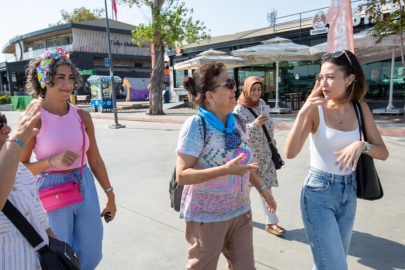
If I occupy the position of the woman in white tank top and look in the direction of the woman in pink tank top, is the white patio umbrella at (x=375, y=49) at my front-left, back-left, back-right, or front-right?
back-right

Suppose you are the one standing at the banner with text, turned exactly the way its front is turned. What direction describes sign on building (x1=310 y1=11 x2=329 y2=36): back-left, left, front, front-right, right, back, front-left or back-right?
back

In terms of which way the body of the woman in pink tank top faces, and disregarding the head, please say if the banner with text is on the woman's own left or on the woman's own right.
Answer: on the woman's own left

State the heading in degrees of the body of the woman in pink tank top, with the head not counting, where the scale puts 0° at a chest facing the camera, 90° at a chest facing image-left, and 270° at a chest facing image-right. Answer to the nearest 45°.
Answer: approximately 315°

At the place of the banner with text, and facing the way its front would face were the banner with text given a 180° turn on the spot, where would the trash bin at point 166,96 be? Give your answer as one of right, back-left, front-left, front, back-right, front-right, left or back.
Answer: front-left

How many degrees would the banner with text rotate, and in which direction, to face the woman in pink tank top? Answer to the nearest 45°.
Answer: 0° — it already faces them

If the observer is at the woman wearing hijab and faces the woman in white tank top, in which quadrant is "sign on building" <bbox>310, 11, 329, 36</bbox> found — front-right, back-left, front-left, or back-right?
back-left

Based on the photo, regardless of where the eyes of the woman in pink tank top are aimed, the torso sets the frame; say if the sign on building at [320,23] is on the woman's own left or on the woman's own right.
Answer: on the woman's own left

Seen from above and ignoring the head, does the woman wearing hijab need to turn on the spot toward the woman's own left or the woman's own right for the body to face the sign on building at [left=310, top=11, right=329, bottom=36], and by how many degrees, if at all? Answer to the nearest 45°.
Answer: approximately 135° to the woman's own left

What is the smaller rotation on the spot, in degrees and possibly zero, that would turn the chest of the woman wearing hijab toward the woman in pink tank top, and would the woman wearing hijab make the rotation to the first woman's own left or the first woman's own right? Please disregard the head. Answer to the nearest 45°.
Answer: approximately 90° to the first woman's own right

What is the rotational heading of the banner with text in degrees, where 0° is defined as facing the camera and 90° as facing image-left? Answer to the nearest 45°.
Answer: approximately 0°

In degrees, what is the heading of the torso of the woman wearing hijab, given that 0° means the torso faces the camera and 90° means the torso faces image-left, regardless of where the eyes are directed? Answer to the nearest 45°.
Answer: approximately 315°
